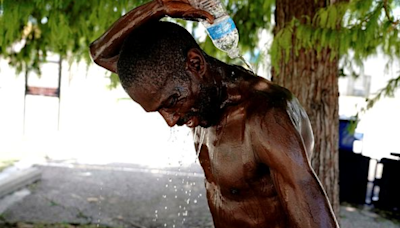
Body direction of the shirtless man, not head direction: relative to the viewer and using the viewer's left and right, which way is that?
facing the viewer and to the left of the viewer
